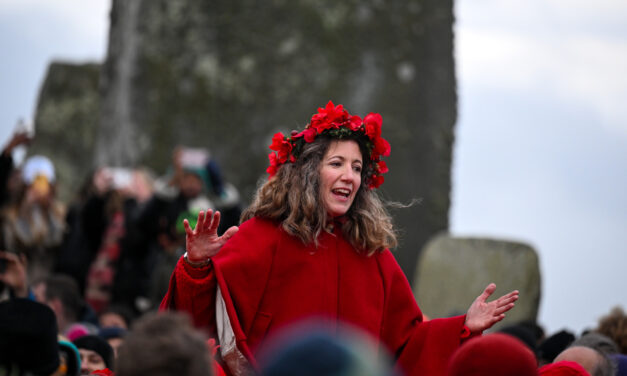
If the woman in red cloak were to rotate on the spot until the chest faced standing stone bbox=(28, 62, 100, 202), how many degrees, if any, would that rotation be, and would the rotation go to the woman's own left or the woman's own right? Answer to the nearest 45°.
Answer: approximately 180°

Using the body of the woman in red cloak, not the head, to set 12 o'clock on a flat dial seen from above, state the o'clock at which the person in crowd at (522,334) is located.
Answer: The person in crowd is roughly at 9 o'clock from the woman in red cloak.

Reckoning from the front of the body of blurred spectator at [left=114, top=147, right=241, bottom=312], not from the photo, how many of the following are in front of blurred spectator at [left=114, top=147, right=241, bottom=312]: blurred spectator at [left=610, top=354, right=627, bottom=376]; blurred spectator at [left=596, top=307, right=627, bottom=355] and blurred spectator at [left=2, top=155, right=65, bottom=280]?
2

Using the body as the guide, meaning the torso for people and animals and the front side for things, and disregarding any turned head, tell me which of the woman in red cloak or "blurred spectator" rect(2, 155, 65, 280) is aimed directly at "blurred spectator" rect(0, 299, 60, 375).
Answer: "blurred spectator" rect(2, 155, 65, 280)

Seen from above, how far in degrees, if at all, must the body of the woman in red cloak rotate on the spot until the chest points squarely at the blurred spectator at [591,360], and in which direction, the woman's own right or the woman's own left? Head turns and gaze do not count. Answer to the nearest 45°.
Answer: approximately 45° to the woman's own left

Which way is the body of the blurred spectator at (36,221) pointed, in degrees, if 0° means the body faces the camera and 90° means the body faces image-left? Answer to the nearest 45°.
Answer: approximately 0°

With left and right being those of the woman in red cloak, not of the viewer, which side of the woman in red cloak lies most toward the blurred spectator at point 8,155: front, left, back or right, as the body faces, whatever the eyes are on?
back
